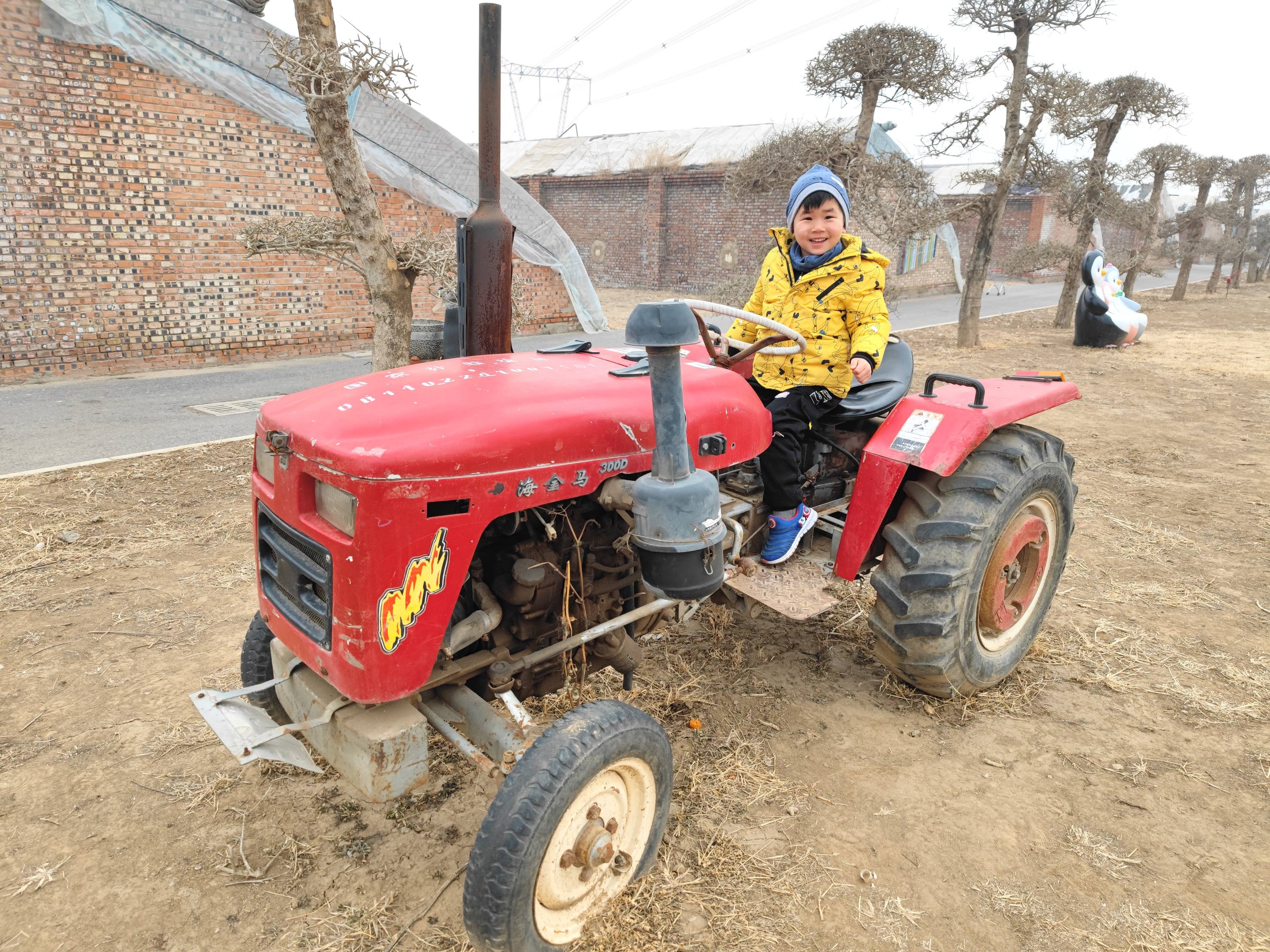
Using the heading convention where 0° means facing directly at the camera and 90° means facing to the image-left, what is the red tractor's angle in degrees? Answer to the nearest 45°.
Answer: approximately 45°

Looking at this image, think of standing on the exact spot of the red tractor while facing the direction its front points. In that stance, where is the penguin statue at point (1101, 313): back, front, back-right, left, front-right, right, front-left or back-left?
back

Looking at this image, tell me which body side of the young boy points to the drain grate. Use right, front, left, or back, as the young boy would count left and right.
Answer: right

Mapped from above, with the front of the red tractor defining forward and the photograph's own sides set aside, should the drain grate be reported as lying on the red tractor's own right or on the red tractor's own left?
on the red tractor's own right

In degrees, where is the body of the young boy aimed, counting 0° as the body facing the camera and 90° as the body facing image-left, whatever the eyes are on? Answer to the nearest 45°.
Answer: approximately 45°

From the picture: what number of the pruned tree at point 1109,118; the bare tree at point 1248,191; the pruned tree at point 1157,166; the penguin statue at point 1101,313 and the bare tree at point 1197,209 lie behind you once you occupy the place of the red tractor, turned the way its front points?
5

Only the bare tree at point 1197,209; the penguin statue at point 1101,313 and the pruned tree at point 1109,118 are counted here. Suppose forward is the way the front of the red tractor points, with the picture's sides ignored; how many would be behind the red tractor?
3

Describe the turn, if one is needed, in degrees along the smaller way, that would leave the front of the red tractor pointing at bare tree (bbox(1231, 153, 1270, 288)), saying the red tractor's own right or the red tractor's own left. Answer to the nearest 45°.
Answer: approximately 180°

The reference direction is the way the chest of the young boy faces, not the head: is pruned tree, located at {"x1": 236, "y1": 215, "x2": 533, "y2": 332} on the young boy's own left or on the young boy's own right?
on the young boy's own right

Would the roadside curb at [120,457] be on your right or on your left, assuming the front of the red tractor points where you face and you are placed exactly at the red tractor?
on your right

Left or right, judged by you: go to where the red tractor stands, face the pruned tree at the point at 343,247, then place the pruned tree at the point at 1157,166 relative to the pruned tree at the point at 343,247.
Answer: right
